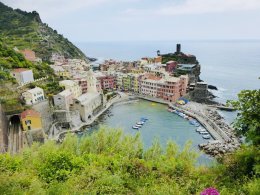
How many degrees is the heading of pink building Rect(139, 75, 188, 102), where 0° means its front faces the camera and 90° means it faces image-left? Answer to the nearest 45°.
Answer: approximately 45°

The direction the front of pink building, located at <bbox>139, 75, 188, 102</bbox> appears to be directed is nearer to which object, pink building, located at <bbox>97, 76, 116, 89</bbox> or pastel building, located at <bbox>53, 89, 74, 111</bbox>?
the pastel building

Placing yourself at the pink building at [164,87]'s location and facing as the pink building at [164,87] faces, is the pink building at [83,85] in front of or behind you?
in front

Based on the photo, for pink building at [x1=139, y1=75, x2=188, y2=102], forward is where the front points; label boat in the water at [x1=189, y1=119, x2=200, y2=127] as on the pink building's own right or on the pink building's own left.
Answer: on the pink building's own left

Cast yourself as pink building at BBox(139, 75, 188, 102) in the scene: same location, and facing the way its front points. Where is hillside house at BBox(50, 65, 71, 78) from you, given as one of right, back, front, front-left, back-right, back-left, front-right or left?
front-right

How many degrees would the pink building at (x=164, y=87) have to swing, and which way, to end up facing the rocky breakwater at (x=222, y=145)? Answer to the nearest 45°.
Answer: approximately 45° to its left

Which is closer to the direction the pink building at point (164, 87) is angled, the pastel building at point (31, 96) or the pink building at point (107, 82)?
the pastel building

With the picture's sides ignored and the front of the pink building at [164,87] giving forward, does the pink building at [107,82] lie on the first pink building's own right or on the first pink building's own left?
on the first pink building's own right
